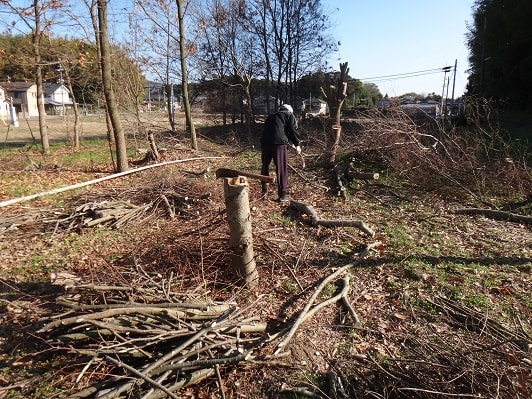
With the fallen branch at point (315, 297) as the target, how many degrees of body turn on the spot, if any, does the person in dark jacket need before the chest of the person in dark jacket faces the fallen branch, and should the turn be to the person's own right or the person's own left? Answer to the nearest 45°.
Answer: approximately 135° to the person's own right

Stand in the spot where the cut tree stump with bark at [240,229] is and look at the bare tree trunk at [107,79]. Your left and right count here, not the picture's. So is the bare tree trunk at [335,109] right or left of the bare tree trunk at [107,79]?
right

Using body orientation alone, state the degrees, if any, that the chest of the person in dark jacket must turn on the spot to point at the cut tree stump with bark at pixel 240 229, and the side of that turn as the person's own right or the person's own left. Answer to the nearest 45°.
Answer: approximately 135° to the person's own right

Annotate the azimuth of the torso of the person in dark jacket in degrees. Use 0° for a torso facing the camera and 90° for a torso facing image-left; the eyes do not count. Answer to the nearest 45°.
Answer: approximately 225°

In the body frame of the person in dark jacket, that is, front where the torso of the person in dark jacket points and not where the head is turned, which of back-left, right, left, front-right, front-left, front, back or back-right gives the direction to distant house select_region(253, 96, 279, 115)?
front-left

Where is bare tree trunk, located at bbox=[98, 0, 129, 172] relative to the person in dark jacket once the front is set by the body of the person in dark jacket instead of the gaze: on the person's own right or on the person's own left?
on the person's own left

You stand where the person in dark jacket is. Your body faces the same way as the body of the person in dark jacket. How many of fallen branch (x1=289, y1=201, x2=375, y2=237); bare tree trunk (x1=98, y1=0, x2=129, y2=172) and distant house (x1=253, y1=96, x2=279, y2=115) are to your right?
1

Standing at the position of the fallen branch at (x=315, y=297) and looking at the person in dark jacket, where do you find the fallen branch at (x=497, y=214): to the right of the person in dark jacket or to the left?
right

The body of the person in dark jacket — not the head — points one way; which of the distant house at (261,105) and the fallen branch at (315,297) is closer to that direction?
the distant house

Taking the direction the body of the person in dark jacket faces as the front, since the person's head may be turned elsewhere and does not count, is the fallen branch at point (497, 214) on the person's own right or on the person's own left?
on the person's own right

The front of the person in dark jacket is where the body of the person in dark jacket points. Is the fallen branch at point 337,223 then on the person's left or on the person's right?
on the person's right

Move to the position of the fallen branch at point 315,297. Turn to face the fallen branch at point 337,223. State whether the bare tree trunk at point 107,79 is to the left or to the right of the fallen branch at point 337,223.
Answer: left

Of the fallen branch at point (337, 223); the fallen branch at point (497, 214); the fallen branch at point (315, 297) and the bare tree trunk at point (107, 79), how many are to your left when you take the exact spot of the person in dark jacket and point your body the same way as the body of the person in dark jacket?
1
